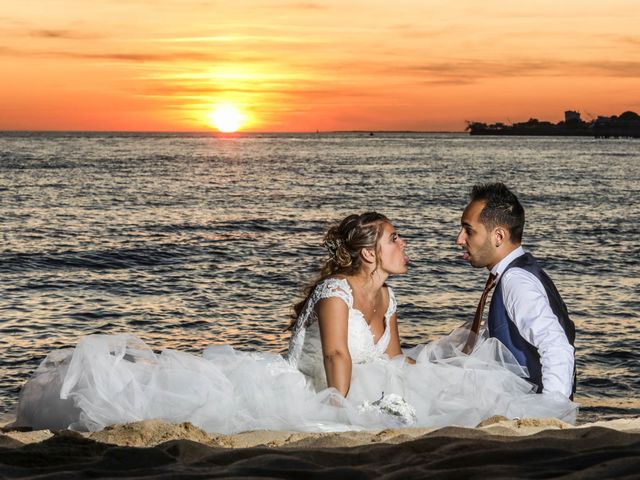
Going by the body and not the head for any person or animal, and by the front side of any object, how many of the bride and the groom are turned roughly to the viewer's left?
1

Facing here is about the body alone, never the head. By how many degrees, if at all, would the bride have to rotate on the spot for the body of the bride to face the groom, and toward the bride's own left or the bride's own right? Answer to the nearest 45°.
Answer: approximately 45° to the bride's own left

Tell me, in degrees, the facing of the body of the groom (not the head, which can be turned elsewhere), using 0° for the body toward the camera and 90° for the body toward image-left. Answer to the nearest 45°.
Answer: approximately 90°

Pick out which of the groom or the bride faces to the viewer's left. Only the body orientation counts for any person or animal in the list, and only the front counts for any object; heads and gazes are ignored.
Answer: the groom

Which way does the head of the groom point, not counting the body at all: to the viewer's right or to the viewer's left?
to the viewer's left

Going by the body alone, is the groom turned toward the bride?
yes

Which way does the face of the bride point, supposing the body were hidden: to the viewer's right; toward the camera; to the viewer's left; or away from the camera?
to the viewer's right

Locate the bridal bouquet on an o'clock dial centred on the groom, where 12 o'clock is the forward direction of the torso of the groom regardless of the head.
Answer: The bridal bouquet is roughly at 11 o'clock from the groom.
